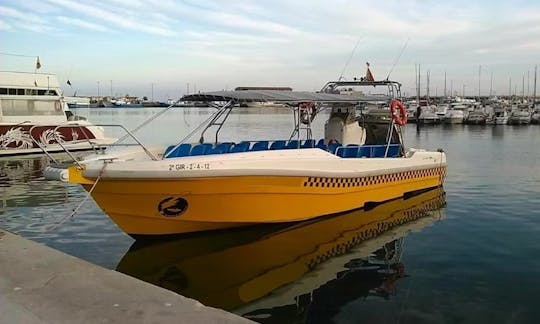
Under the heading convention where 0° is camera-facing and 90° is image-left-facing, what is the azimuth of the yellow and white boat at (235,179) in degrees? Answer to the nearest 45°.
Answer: approximately 45°

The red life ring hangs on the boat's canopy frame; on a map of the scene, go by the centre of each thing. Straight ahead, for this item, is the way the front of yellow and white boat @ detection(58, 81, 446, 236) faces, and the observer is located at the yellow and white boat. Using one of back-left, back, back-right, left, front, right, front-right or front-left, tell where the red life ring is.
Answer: back

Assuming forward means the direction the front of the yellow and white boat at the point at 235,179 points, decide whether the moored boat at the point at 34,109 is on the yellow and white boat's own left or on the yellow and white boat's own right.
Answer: on the yellow and white boat's own right
